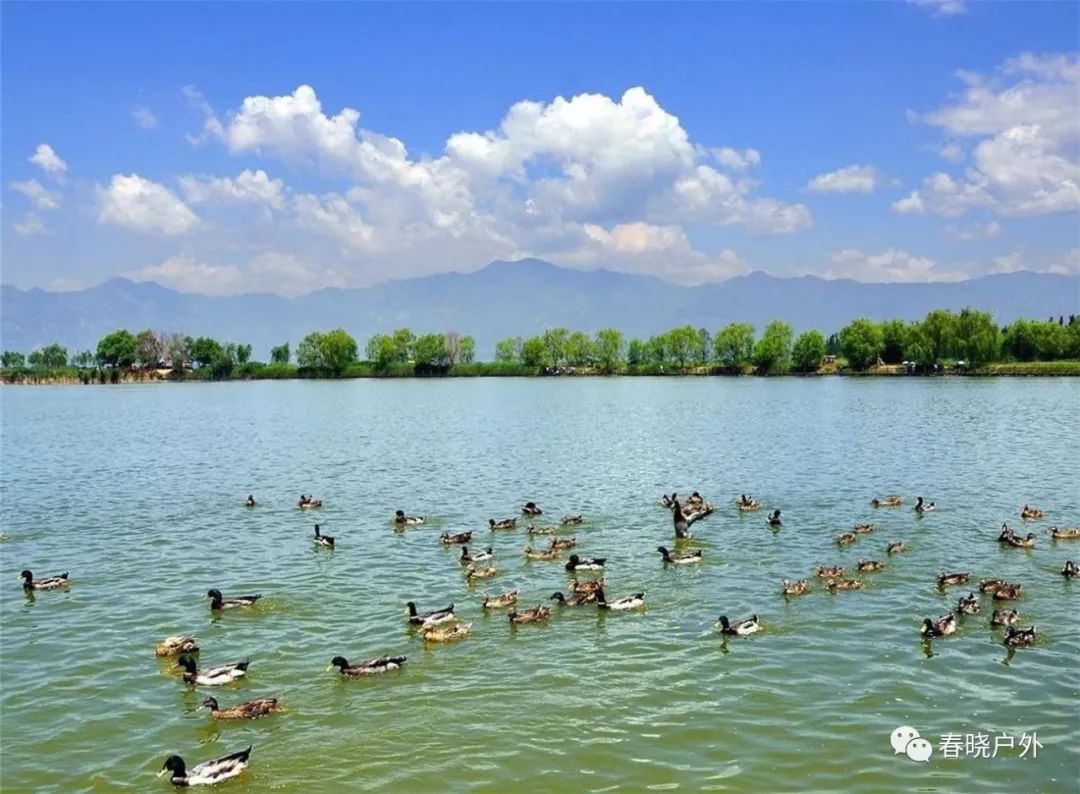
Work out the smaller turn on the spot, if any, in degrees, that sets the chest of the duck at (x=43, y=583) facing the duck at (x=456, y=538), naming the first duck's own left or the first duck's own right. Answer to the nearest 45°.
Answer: approximately 180°

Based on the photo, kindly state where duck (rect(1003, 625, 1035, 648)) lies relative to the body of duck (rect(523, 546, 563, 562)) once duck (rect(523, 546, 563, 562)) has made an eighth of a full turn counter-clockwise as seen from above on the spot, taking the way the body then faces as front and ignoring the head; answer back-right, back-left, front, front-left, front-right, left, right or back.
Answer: left

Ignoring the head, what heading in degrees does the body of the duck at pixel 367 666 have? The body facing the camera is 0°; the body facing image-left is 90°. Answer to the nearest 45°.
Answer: approximately 90°

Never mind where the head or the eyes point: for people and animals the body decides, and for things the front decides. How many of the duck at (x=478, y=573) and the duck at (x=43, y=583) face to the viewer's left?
2

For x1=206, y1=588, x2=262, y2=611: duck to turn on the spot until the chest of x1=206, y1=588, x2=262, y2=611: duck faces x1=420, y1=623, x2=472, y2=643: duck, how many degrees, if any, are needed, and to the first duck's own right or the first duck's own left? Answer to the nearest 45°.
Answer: approximately 135° to the first duck's own left

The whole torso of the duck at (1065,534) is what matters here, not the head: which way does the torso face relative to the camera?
to the viewer's left

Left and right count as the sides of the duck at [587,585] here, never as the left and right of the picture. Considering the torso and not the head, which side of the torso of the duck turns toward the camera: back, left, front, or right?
left

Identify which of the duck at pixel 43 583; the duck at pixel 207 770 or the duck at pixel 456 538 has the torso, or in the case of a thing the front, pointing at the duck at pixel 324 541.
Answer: the duck at pixel 456 538

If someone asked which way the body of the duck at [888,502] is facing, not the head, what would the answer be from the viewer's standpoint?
to the viewer's left

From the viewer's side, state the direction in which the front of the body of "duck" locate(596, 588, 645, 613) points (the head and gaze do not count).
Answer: to the viewer's left

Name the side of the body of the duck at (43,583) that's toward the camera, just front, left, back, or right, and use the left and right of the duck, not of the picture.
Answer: left
